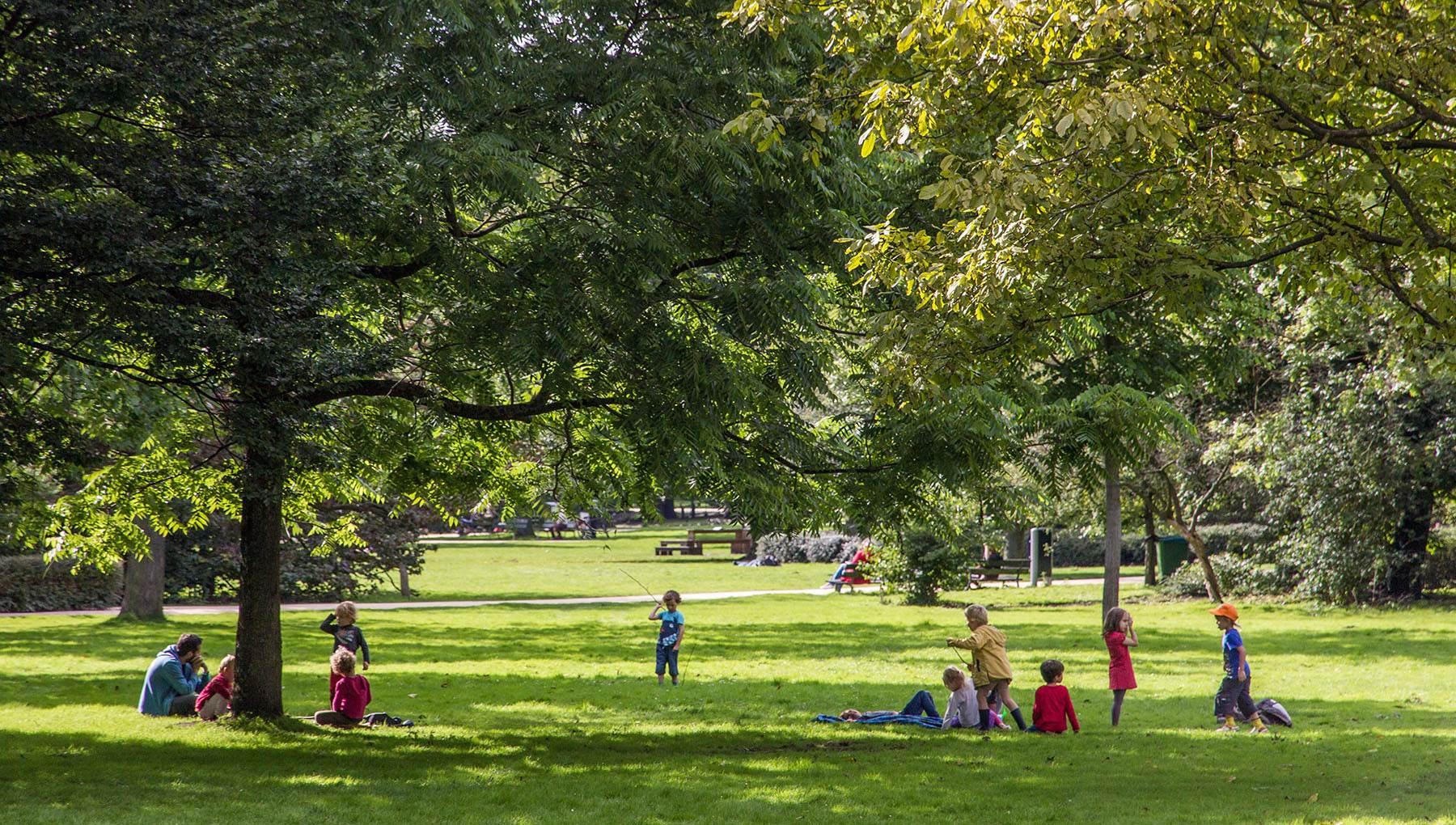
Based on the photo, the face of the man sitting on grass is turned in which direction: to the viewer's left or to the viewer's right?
to the viewer's right

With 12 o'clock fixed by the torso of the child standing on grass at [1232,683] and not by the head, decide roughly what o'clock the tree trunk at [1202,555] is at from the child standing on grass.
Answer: The tree trunk is roughly at 3 o'clock from the child standing on grass.

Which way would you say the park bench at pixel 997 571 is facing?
toward the camera

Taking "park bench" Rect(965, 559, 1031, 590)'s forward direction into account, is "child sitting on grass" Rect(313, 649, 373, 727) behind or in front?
in front

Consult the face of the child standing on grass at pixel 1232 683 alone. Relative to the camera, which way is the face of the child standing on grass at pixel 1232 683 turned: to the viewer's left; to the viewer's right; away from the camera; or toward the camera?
to the viewer's left

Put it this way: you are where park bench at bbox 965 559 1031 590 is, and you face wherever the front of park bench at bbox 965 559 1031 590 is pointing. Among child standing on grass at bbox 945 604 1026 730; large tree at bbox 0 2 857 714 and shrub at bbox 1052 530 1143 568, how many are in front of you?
2

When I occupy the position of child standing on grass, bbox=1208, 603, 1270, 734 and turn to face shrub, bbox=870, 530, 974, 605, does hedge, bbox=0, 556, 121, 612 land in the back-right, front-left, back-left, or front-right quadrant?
front-left

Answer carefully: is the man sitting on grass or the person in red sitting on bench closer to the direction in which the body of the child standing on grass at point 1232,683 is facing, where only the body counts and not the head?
the man sitting on grass

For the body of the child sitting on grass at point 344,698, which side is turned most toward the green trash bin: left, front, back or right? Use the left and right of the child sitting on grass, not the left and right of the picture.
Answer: right

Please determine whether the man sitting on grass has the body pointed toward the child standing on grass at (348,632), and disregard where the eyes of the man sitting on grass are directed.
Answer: yes

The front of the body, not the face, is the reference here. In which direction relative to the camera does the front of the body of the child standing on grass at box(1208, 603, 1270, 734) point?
to the viewer's left

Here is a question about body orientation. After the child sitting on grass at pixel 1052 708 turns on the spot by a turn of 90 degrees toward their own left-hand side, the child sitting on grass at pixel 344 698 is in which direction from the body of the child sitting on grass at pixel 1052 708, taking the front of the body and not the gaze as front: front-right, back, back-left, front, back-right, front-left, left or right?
front

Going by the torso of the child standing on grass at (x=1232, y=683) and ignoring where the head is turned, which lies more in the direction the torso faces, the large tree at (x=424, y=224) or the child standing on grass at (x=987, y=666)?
the child standing on grass

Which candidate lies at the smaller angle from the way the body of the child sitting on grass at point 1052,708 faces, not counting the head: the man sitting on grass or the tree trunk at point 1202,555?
the tree trunk

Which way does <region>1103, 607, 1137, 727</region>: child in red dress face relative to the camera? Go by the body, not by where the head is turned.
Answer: to the viewer's right

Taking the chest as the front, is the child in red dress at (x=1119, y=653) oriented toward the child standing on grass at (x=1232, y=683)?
yes
